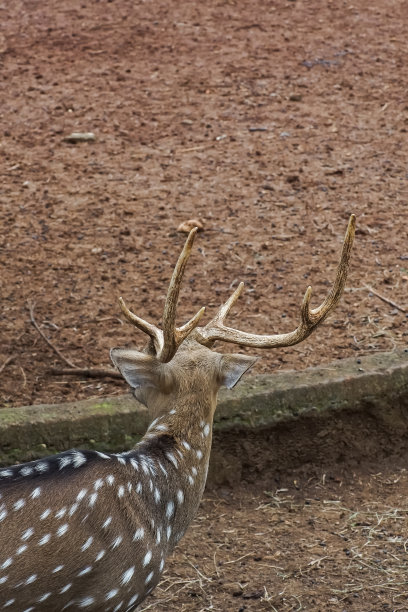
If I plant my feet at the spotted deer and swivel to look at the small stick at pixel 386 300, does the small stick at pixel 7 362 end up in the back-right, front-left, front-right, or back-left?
front-left

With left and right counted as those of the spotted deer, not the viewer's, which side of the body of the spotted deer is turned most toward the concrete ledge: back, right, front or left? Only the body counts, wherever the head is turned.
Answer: front

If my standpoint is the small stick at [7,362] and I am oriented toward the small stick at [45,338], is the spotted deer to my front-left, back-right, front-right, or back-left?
back-right

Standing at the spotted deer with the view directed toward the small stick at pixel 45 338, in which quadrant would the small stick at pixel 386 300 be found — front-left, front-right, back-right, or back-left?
front-right

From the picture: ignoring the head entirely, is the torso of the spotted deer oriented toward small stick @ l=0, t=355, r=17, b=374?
no

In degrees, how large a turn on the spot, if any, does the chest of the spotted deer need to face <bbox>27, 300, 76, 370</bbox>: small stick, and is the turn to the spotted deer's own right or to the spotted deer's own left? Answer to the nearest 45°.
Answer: approximately 45° to the spotted deer's own left

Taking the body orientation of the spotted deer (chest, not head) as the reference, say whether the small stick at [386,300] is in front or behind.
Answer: in front

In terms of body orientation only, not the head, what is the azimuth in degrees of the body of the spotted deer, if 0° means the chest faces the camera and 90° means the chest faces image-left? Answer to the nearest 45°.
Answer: approximately 225°

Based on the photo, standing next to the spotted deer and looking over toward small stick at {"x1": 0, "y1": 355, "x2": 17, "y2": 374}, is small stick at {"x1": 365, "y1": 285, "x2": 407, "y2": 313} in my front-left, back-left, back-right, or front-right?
front-right
